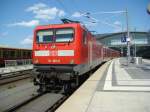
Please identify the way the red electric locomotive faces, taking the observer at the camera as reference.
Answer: facing the viewer and to the left of the viewer
